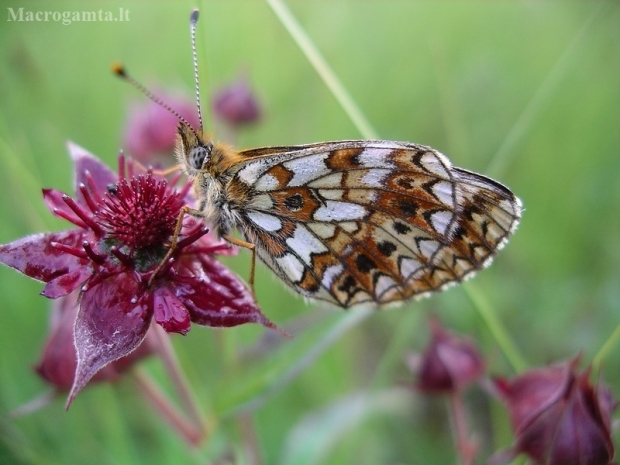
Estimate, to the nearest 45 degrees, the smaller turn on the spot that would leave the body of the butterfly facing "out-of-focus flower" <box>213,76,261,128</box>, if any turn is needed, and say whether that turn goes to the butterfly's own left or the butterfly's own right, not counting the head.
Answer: approximately 45° to the butterfly's own right

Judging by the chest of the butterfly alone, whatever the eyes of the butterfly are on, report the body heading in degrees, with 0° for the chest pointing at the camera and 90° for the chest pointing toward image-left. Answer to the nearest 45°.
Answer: approximately 90°

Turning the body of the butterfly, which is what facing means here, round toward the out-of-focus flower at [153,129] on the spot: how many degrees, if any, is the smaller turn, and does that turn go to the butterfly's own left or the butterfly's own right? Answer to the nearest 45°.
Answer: approximately 45° to the butterfly's own right
